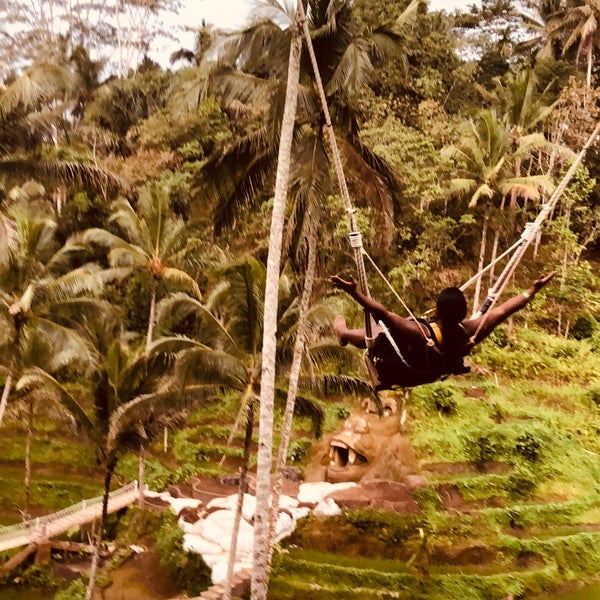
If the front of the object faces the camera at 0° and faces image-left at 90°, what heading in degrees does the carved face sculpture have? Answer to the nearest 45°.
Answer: approximately 45°

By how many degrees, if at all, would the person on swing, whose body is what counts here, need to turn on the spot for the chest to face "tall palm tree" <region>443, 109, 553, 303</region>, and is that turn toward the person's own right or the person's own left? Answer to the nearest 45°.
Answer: approximately 45° to the person's own right

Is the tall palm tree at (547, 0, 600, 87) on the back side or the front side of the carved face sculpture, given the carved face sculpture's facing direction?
on the back side

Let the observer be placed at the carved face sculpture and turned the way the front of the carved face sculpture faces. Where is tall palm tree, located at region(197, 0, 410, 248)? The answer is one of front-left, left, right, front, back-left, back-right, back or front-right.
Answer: front-left

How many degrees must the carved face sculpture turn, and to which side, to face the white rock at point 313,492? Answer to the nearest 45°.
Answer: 0° — it already faces it

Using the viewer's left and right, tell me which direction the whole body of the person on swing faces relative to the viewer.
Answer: facing away from the viewer and to the left of the viewer

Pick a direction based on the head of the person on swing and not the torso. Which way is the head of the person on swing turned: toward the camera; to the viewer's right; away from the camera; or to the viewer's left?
away from the camera

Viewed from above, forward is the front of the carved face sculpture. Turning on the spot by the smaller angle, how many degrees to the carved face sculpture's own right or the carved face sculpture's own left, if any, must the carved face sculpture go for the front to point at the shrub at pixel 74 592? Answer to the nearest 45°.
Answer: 0° — it already faces it

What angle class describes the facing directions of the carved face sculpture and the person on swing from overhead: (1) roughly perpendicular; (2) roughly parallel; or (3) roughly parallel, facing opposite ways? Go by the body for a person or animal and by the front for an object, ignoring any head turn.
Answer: roughly perpendicular

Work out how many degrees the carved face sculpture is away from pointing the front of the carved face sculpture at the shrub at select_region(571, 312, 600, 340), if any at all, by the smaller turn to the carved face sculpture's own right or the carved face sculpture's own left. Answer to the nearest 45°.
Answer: approximately 180°

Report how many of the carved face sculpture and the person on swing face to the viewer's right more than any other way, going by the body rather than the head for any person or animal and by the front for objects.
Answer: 0

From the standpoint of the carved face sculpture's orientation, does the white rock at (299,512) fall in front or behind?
in front
